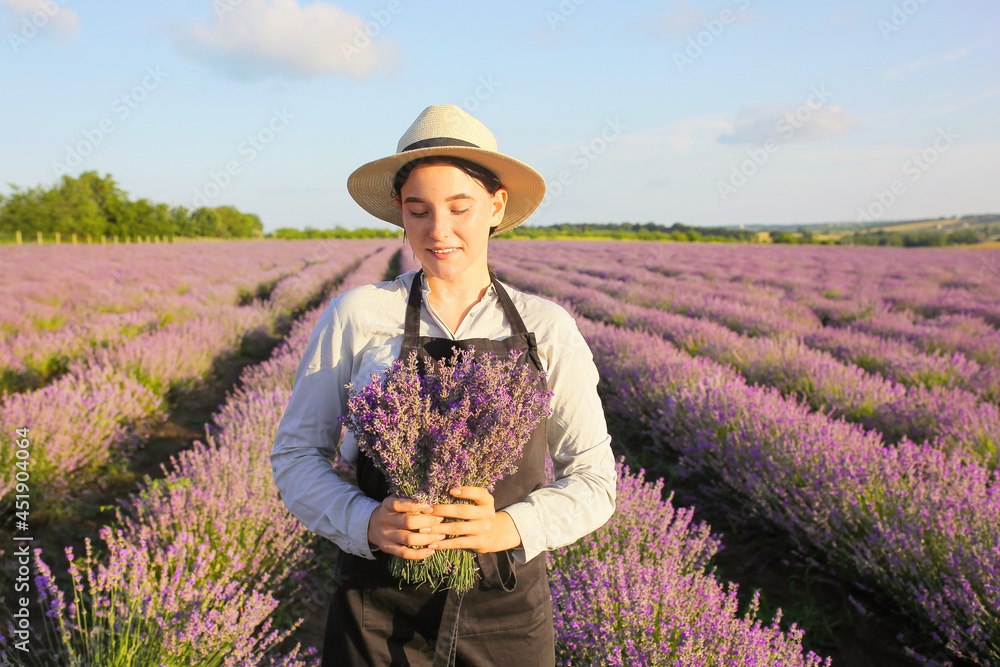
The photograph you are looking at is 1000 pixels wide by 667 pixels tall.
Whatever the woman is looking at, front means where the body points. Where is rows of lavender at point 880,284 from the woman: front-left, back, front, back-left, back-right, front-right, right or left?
back-left

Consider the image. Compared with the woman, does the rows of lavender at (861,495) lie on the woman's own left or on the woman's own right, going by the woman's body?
on the woman's own left

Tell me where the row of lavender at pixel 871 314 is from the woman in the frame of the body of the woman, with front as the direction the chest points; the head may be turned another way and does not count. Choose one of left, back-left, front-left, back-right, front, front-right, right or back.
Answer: back-left

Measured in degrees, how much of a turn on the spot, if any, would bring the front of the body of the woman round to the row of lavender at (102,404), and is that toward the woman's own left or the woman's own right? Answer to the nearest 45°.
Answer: approximately 135° to the woman's own right

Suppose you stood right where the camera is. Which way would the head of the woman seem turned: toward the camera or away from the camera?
toward the camera

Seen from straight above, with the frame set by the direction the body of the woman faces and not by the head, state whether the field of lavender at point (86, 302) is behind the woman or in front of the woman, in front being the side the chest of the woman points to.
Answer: behind

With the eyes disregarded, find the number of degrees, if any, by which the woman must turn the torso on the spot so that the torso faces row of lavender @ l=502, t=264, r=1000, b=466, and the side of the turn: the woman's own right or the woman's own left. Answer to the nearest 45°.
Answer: approximately 135° to the woman's own left

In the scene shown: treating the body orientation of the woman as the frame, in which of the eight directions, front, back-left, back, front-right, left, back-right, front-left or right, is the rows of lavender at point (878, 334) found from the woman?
back-left

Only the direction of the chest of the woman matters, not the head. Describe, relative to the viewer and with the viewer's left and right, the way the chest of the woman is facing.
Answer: facing the viewer
